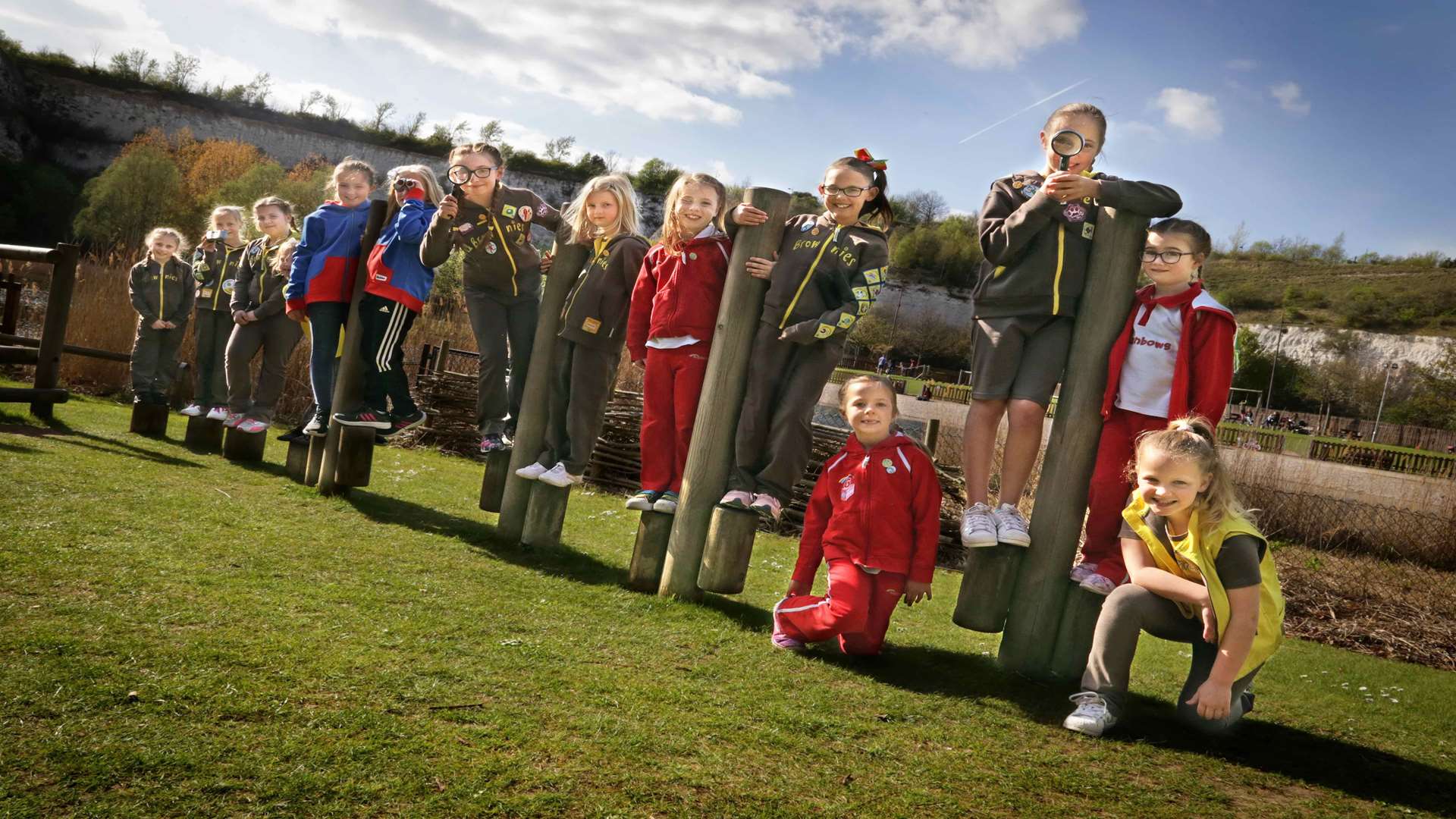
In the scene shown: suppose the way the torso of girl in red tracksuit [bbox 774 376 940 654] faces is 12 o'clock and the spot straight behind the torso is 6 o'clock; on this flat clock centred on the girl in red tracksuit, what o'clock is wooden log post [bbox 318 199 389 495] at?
The wooden log post is roughly at 4 o'clock from the girl in red tracksuit.

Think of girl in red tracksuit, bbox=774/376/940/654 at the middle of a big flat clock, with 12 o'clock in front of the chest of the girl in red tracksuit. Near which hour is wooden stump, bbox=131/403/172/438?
The wooden stump is roughly at 4 o'clock from the girl in red tracksuit.

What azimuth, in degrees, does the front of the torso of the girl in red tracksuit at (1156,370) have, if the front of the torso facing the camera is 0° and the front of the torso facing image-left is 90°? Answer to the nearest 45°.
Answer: approximately 45°

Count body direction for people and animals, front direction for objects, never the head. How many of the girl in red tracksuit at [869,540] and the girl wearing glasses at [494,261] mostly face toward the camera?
2

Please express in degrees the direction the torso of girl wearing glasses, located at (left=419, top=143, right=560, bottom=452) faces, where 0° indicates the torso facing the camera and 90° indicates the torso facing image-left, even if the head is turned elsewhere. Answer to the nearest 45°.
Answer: approximately 0°

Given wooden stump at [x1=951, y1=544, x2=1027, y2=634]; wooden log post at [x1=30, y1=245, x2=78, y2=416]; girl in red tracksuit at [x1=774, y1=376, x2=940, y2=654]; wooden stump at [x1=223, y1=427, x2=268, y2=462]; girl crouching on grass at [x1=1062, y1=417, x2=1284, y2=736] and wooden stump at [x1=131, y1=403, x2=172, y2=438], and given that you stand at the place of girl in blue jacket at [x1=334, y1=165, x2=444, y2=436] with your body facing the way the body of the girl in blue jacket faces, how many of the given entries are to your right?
3

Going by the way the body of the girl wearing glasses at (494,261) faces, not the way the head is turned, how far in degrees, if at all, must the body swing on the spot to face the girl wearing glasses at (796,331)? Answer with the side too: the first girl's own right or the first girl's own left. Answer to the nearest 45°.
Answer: approximately 45° to the first girl's own left

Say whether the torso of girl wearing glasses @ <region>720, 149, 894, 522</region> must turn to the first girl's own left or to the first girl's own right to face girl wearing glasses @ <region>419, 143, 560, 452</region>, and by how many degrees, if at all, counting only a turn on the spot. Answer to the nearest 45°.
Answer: approximately 90° to the first girl's own right

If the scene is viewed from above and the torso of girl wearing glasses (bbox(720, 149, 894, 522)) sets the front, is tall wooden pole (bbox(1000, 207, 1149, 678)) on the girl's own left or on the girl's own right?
on the girl's own left

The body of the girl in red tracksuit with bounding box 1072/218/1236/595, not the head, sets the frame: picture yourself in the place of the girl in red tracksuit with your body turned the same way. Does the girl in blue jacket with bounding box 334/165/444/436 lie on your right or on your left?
on your right
